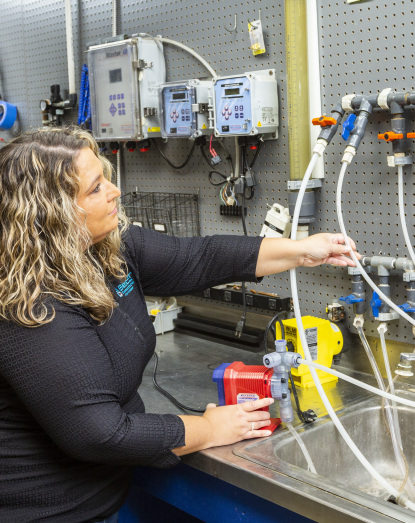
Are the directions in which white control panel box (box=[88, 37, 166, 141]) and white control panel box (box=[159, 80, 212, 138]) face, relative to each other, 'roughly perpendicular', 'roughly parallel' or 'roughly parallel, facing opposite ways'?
roughly parallel

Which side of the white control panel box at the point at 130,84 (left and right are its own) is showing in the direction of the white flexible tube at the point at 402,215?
left

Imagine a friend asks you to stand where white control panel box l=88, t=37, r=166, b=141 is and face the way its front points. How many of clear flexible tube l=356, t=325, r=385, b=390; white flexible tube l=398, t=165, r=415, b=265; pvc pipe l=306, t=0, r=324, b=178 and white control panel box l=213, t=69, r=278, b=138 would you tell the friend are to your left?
4

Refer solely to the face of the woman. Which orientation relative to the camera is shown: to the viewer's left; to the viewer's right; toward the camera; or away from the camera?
to the viewer's right

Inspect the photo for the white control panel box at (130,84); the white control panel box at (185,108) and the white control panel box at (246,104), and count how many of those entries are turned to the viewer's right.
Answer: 0

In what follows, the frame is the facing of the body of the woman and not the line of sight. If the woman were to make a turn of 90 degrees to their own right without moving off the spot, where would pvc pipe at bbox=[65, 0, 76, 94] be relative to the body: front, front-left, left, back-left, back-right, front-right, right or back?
back

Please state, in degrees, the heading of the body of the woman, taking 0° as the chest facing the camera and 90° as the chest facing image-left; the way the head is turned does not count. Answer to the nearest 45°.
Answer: approximately 270°

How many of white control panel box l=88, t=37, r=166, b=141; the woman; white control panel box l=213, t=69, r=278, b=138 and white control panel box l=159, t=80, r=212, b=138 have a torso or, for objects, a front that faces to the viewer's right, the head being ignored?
1

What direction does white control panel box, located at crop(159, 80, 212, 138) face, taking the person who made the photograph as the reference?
facing the viewer and to the left of the viewer

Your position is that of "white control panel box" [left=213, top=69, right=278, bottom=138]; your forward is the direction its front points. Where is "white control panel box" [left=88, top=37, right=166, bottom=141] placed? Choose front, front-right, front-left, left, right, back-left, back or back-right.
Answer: right

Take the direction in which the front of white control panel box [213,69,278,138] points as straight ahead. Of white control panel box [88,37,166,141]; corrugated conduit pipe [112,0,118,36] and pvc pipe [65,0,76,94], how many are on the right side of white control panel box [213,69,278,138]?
3
